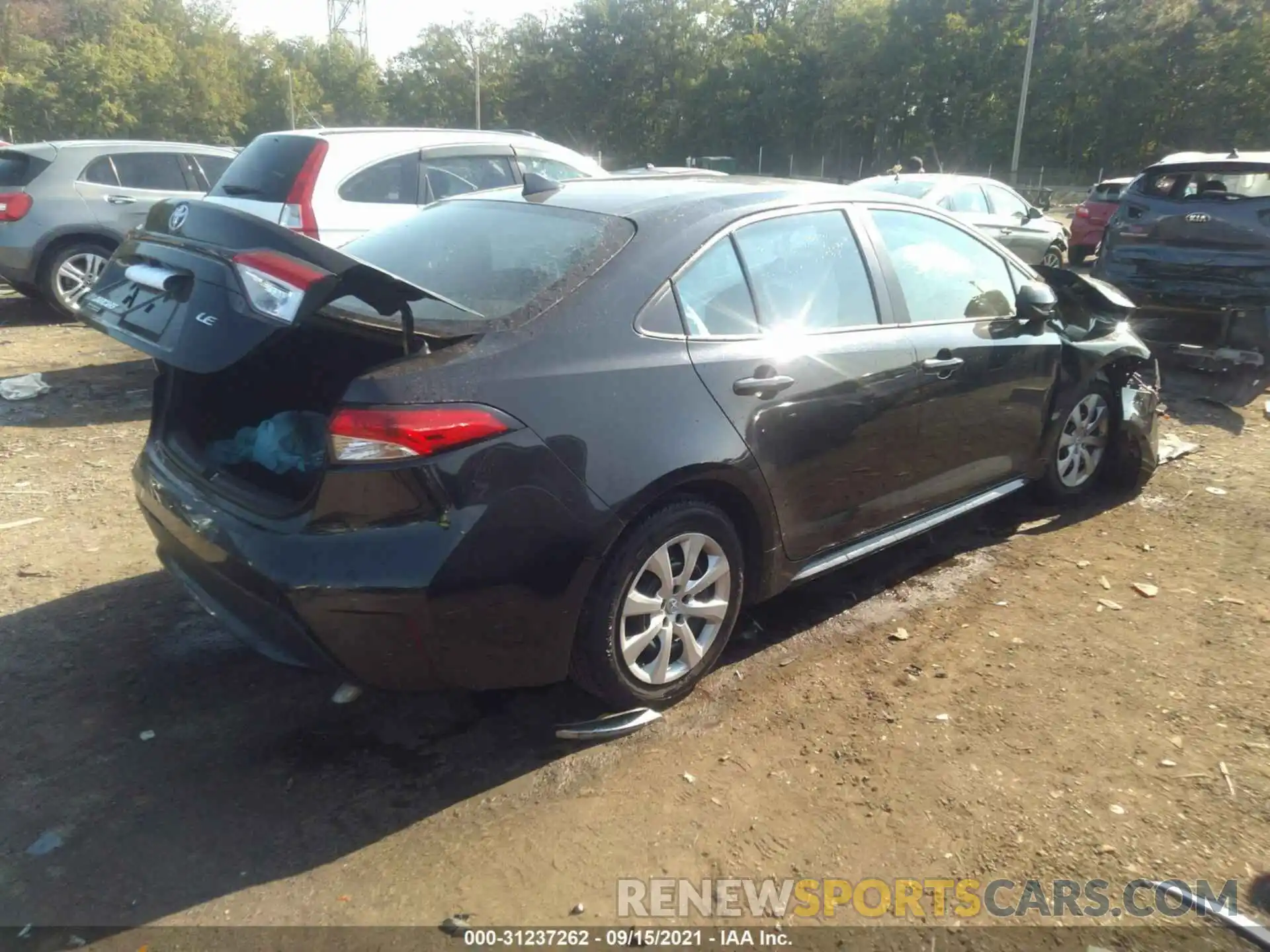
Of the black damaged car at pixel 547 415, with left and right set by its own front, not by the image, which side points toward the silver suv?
left

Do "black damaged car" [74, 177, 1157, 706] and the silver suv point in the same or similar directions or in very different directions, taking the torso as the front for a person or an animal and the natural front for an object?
same or similar directions

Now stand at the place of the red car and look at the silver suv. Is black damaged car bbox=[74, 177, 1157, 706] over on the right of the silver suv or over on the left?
left

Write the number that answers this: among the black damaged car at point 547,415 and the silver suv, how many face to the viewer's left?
0

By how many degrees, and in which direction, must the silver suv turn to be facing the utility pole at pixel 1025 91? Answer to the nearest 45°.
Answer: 0° — it already faces it

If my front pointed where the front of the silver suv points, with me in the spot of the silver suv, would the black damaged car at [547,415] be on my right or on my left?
on my right

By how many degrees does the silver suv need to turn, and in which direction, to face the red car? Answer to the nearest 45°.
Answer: approximately 45° to its right

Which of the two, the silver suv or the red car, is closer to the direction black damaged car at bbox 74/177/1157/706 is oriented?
the red car

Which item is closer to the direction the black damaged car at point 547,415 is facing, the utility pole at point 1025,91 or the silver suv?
the utility pole

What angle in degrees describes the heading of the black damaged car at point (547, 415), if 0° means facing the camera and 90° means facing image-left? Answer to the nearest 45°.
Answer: approximately 225°

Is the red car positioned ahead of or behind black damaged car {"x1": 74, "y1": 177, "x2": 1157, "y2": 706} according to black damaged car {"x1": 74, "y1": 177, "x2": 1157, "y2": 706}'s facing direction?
ahead

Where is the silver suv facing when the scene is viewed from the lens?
facing away from the viewer and to the right of the viewer

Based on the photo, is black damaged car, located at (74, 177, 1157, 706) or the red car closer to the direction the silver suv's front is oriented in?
the red car
